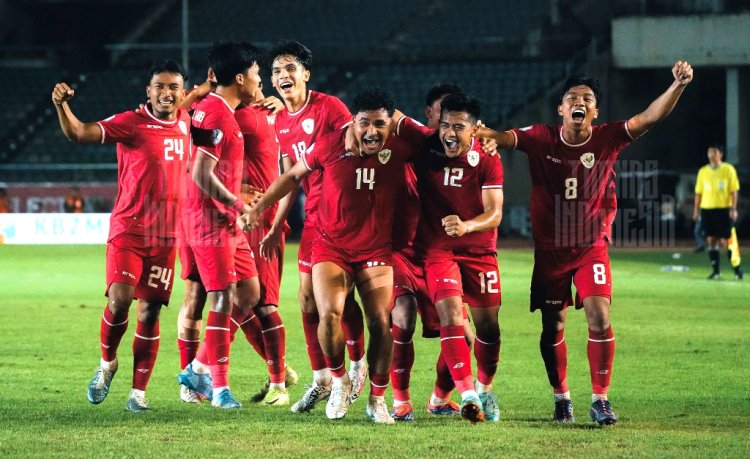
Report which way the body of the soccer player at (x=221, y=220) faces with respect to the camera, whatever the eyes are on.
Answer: to the viewer's right

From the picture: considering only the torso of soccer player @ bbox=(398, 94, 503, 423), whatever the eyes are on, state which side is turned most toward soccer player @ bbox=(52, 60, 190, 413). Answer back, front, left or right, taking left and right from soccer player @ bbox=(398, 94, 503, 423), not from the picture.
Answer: right

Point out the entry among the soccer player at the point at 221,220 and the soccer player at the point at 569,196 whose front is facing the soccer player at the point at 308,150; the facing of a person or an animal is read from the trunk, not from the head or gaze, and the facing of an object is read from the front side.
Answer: the soccer player at the point at 221,220

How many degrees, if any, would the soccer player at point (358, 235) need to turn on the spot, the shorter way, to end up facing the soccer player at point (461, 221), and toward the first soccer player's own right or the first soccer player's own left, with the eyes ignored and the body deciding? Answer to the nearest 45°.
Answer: approximately 90° to the first soccer player's own left

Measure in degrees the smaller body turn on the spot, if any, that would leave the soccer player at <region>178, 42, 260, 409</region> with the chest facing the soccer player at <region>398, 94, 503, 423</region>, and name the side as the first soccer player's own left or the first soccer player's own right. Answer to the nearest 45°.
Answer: approximately 45° to the first soccer player's own right

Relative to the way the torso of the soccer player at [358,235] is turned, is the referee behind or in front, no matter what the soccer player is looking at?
behind

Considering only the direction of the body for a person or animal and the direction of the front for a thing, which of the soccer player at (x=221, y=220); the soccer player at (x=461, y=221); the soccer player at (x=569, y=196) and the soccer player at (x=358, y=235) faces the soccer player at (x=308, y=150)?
the soccer player at (x=221, y=220)

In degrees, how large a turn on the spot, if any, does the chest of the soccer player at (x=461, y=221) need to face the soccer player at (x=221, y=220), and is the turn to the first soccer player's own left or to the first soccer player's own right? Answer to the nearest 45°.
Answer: approximately 90° to the first soccer player's own right

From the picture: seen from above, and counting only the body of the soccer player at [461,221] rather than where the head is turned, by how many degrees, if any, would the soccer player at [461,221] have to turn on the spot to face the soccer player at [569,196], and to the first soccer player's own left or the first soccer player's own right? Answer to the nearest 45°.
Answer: approximately 90° to the first soccer player's own left

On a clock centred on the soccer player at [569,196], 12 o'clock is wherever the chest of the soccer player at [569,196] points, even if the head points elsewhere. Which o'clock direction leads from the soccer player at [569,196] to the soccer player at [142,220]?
the soccer player at [142,220] is roughly at 3 o'clock from the soccer player at [569,196].

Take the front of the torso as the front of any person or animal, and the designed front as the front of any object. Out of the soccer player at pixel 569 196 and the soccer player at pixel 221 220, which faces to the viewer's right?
the soccer player at pixel 221 220

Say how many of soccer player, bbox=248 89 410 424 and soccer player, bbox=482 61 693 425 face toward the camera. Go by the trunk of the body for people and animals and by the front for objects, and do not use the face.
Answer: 2

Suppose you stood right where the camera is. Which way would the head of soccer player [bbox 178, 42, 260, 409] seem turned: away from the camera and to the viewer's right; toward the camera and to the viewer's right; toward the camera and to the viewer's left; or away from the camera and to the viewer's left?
away from the camera and to the viewer's right
